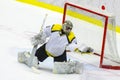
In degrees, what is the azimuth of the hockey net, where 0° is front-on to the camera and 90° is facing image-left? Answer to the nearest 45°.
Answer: approximately 45°
